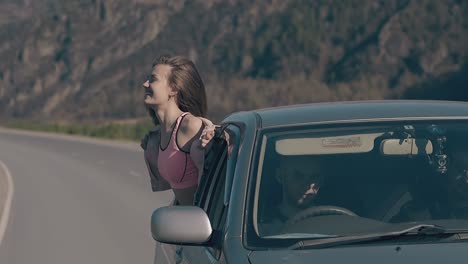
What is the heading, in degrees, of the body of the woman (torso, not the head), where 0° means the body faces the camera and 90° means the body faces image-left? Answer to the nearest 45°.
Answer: approximately 45°

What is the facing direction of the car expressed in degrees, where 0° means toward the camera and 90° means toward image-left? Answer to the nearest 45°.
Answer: approximately 0°

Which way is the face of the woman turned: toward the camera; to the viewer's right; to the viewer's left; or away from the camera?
to the viewer's left
